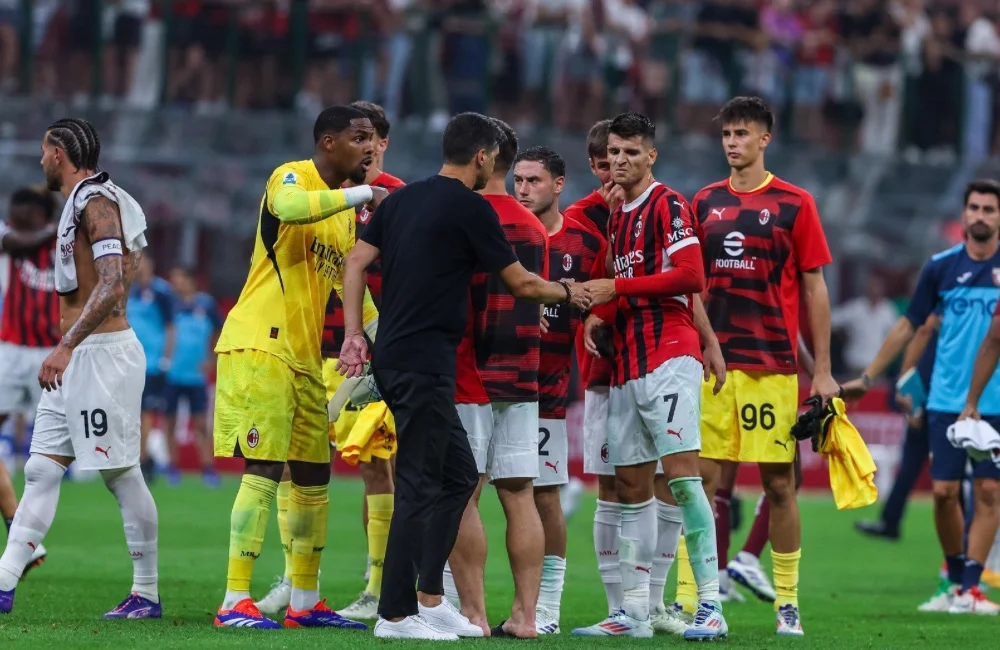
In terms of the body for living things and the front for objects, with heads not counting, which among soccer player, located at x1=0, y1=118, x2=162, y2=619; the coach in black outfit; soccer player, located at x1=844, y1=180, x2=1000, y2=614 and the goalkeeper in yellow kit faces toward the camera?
soccer player, located at x1=844, y1=180, x2=1000, y2=614

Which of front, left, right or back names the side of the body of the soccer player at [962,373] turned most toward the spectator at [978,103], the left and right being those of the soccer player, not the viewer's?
back

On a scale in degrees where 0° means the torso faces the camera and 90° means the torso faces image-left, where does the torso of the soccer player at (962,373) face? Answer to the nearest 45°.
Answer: approximately 0°

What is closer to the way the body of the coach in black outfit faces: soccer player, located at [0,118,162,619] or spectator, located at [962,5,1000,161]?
the spectator

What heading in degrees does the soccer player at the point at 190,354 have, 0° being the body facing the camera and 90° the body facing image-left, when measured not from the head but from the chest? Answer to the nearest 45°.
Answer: approximately 0°
